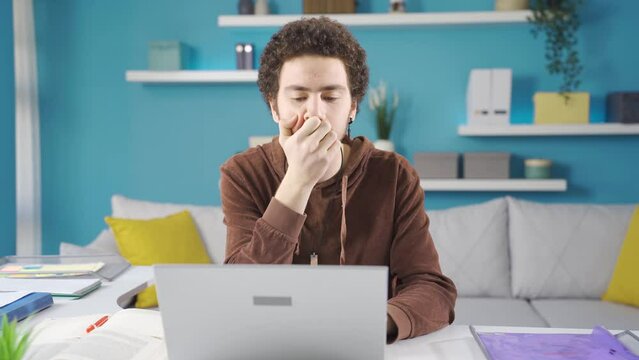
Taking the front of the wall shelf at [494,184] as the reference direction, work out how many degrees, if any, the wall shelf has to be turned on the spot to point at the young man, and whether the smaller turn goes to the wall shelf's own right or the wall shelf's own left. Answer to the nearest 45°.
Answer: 0° — it already faces them

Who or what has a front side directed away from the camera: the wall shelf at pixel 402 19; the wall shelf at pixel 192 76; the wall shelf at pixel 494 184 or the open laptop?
the open laptop

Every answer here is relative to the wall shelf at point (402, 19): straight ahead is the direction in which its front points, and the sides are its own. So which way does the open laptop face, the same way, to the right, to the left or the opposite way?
the opposite way

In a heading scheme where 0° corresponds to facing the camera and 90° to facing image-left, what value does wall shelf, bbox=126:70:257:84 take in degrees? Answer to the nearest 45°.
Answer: approximately 0°

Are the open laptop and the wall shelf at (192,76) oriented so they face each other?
yes
